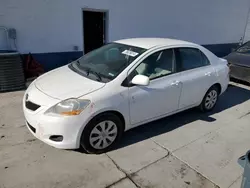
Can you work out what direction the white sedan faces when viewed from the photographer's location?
facing the viewer and to the left of the viewer
